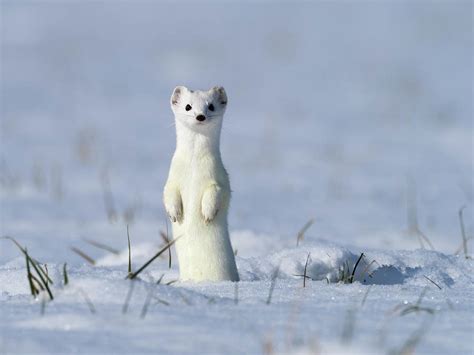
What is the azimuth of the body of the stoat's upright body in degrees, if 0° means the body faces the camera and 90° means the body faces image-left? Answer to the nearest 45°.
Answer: approximately 0°

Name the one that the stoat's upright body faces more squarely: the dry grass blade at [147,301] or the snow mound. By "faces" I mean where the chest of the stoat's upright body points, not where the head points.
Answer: the dry grass blade

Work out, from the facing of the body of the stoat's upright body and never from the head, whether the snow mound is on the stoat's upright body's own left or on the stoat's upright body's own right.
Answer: on the stoat's upright body's own left

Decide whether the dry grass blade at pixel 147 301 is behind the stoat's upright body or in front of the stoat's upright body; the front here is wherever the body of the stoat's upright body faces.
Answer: in front

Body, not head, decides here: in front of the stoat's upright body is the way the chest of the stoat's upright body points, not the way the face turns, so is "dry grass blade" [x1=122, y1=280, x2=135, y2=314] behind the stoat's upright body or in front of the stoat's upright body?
in front

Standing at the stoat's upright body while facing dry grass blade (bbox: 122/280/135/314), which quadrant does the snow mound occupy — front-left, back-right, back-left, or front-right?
back-left

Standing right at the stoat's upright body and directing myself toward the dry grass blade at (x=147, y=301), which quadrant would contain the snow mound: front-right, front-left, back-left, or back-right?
back-left

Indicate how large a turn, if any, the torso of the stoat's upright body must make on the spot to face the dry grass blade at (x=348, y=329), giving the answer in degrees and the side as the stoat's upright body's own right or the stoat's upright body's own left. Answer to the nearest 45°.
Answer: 0° — it already faces it
